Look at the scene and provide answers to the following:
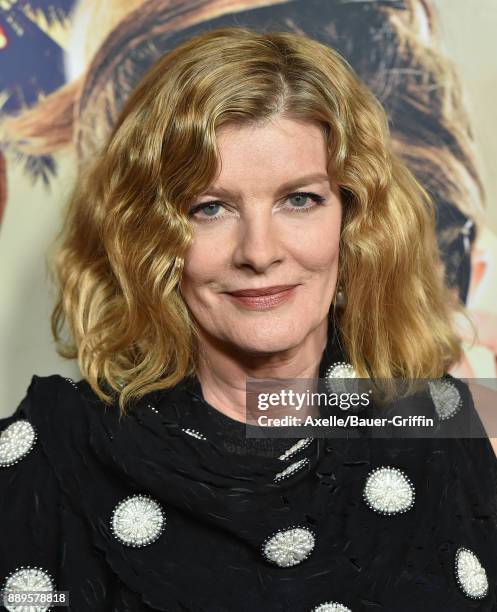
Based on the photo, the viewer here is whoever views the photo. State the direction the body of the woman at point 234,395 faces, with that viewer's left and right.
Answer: facing the viewer

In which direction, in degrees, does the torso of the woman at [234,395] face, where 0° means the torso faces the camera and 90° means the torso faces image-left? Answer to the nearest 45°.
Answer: approximately 0°
